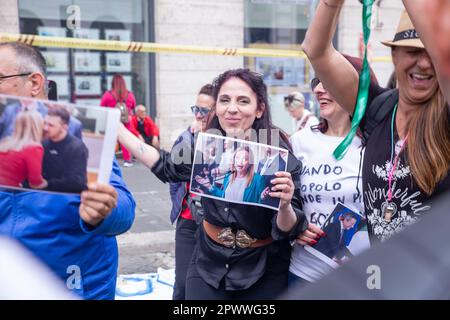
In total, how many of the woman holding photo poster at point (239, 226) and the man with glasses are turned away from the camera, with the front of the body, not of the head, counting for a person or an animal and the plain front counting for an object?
0

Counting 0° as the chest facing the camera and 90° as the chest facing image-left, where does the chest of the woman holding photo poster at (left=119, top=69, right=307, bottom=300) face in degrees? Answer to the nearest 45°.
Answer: approximately 0°

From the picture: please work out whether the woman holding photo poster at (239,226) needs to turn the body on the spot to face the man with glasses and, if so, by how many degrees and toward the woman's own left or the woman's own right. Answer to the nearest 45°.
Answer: approximately 45° to the woman's own right
